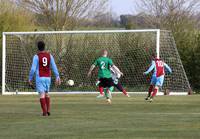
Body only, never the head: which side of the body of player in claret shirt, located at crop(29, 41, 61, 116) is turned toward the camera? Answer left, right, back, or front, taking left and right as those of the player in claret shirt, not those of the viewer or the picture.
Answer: back

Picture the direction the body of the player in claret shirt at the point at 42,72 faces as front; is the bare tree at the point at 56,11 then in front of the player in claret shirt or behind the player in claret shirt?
in front

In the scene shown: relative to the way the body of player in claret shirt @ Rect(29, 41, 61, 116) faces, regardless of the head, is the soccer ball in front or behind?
in front
